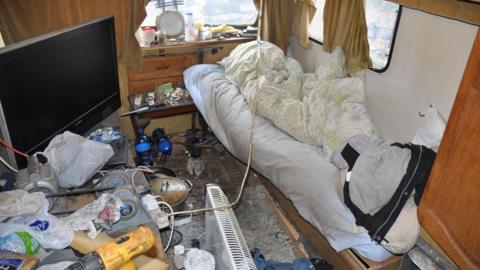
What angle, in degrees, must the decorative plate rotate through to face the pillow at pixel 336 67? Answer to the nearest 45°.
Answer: approximately 45° to its left

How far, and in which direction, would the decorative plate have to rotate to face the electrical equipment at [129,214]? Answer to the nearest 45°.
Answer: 0° — it already faces it

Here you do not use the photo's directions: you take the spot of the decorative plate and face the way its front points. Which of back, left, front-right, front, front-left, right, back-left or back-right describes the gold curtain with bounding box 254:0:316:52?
left

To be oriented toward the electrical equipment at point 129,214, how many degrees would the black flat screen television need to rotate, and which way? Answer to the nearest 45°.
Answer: approximately 45° to its right

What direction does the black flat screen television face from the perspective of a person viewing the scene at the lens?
facing the viewer and to the right of the viewer

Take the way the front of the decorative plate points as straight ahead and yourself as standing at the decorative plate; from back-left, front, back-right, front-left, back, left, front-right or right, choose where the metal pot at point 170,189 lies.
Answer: front

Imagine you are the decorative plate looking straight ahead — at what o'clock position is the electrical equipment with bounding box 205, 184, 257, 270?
The electrical equipment is roughly at 12 o'clock from the decorative plate.

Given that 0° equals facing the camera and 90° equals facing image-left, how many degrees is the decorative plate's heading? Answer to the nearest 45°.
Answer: approximately 0°

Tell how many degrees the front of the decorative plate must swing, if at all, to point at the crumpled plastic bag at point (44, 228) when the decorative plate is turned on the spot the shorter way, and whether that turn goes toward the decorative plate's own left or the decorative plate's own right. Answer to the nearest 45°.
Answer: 0° — it already faces it

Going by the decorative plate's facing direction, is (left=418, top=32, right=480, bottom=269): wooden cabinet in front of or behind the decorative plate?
in front

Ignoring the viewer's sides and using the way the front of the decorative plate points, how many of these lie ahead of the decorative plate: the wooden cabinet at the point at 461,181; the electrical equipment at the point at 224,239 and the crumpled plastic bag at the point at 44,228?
3

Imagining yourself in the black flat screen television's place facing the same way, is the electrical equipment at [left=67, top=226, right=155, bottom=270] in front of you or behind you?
in front

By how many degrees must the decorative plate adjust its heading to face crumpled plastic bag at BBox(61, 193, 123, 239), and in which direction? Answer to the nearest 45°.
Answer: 0° — it already faces it

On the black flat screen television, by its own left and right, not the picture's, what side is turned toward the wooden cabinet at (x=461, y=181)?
front

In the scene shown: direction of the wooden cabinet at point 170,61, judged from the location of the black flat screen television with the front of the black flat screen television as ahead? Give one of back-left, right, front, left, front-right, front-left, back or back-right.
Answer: left

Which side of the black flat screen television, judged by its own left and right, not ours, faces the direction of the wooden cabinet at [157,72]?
left

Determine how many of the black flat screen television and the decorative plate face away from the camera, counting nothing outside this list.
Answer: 0
